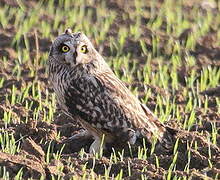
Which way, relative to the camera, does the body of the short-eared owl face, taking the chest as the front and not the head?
to the viewer's left
